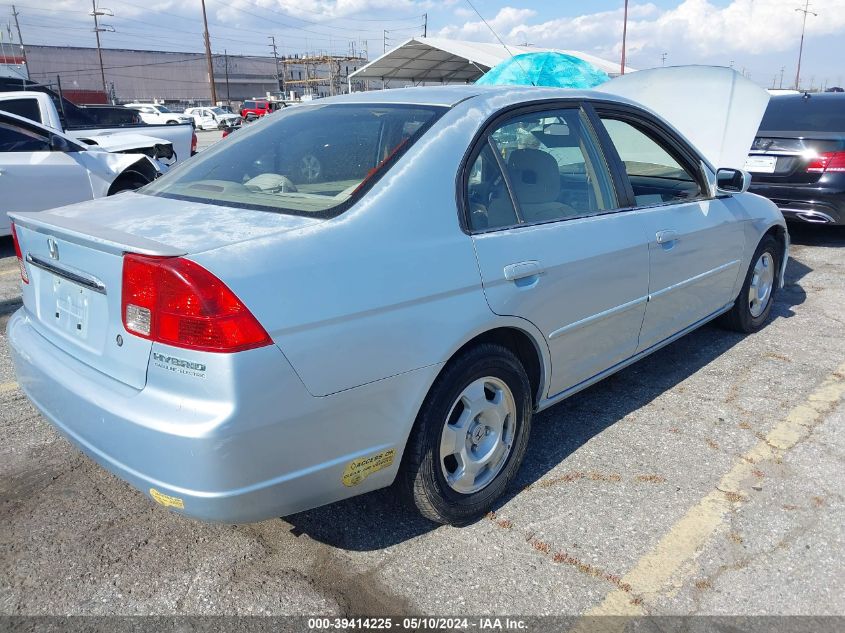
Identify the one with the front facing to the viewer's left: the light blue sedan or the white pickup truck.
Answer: the white pickup truck

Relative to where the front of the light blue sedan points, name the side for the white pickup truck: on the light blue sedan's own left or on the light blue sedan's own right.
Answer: on the light blue sedan's own left

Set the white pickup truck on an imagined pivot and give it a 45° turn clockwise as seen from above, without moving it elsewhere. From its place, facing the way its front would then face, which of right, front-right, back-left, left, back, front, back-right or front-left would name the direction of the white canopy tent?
right

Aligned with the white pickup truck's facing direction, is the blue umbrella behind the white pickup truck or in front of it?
behind

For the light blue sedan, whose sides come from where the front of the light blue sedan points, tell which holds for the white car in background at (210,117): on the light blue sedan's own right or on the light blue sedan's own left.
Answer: on the light blue sedan's own left

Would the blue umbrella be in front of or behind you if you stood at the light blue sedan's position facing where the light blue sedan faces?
in front

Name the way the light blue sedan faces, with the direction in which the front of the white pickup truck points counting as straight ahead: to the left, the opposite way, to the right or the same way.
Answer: the opposite way

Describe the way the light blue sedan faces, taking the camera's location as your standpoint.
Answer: facing away from the viewer and to the right of the viewer

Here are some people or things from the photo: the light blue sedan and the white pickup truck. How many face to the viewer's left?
1

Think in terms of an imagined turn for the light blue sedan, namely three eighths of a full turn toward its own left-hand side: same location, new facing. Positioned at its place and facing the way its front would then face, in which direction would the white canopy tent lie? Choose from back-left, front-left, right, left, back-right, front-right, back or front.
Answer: right

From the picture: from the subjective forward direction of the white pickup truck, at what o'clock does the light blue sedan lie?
The light blue sedan is roughly at 9 o'clock from the white pickup truck.

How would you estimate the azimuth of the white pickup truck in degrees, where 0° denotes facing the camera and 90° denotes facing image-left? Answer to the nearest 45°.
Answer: approximately 90°

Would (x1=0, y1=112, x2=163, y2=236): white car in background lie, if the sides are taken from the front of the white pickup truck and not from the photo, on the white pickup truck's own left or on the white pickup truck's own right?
on the white pickup truck's own left
